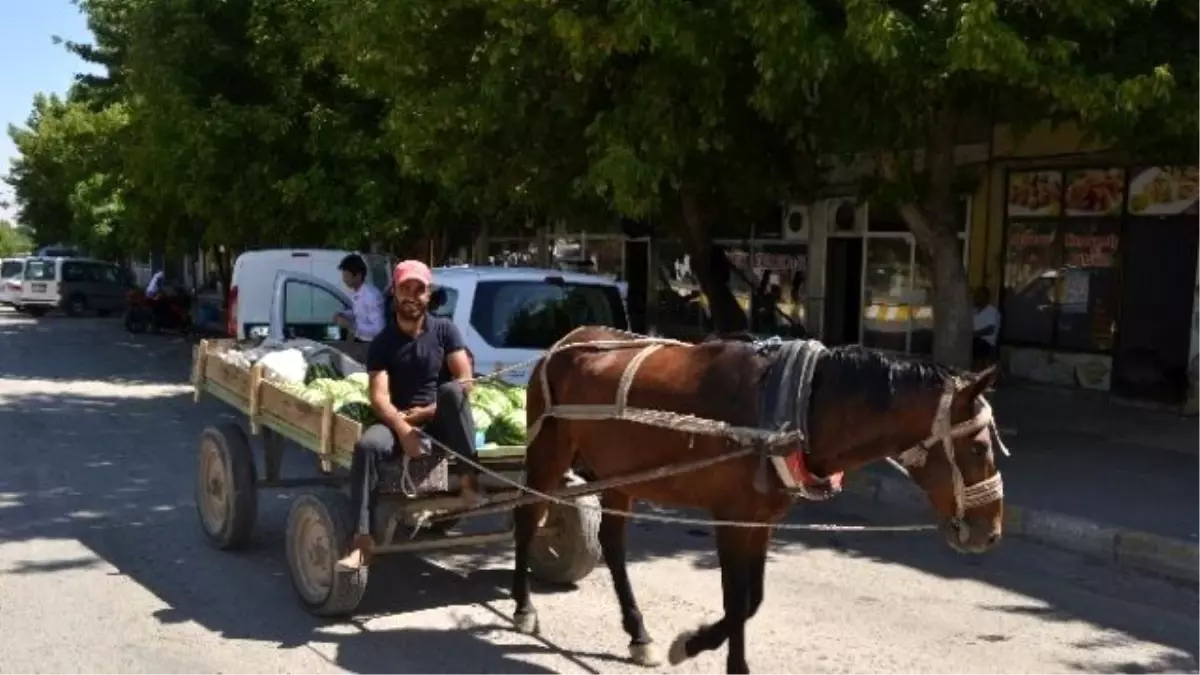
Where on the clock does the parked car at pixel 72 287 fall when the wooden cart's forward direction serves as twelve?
The parked car is roughly at 7 o'clock from the wooden cart.

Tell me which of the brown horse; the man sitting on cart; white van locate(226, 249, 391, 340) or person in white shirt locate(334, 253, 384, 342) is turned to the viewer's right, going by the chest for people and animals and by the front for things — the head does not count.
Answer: the brown horse

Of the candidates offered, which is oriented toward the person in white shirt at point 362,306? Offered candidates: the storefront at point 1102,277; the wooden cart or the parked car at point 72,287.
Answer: the storefront

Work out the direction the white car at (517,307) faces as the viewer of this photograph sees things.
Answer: facing away from the viewer and to the left of the viewer

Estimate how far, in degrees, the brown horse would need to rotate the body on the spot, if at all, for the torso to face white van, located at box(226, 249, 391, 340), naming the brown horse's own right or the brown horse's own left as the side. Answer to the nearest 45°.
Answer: approximately 135° to the brown horse's own left

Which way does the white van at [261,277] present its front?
away from the camera

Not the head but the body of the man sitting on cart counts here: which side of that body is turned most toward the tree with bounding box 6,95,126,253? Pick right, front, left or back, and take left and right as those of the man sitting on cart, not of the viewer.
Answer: back

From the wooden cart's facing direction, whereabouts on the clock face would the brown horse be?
The brown horse is roughly at 12 o'clock from the wooden cart.

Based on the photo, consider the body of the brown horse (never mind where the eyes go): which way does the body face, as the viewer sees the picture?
to the viewer's right

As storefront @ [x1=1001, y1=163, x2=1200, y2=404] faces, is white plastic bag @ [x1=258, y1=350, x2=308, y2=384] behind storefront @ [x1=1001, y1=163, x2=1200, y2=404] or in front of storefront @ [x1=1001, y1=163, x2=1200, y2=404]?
in front

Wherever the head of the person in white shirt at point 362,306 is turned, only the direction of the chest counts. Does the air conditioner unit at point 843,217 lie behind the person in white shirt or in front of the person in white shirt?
behind
